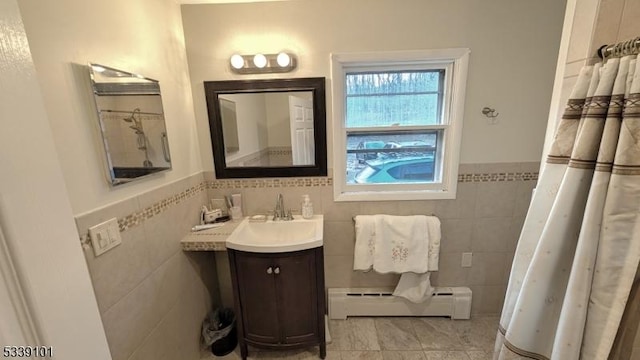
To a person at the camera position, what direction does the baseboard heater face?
facing the viewer

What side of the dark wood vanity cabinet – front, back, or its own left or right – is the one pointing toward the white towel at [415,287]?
left

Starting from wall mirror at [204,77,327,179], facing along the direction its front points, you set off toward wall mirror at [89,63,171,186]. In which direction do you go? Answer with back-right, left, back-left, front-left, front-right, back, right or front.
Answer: front-right

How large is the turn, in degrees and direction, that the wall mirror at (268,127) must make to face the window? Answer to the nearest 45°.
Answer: approximately 90° to its left

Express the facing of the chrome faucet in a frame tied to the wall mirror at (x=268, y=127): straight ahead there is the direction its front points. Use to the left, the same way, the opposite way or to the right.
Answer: the same way

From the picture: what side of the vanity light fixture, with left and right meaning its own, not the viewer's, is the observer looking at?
front

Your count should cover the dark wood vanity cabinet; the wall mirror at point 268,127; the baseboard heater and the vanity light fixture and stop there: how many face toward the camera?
4

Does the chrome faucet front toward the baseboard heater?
no

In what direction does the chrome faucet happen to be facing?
toward the camera

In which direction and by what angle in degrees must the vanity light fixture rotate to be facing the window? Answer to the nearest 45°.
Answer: approximately 90° to its left

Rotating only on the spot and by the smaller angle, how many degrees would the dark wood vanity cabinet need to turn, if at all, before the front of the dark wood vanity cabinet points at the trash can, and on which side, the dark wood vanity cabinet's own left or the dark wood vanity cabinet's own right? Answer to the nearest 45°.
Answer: approximately 135° to the dark wood vanity cabinet's own right

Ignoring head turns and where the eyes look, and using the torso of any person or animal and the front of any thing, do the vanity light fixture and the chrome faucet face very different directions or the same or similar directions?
same or similar directions
